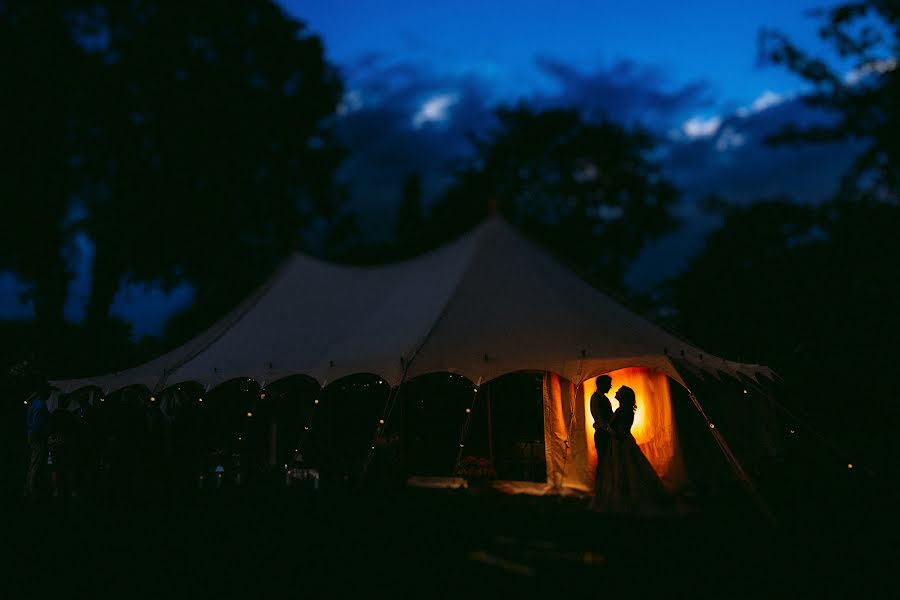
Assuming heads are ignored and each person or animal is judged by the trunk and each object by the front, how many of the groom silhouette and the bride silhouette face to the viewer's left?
1

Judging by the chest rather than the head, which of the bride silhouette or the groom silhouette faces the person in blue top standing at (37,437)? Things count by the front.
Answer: the bride silhouette

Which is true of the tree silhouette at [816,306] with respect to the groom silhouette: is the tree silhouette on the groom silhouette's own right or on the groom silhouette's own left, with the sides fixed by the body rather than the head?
on the groom silhouette's own left

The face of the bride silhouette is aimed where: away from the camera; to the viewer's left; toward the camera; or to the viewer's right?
to the viewer's left

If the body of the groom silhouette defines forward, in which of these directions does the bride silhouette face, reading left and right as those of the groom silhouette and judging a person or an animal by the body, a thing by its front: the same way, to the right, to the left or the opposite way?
the opposite way

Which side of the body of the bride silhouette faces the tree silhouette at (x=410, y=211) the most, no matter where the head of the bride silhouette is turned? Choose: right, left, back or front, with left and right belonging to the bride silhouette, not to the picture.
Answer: right

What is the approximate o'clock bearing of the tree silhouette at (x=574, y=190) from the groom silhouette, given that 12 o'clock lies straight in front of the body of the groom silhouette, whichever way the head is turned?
The tree silhouette is roughly at 9 o'clock from the groom silhouette.

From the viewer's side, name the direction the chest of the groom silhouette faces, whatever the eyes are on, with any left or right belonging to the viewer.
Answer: facing to the right of the viewer

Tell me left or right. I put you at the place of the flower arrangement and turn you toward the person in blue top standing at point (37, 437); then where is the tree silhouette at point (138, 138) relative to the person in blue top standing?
right

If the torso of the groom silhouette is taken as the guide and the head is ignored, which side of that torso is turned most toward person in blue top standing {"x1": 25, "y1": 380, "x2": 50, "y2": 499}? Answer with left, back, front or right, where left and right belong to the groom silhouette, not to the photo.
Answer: back

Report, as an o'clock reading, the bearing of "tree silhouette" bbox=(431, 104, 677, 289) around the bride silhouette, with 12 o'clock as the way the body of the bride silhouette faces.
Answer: The tree silhouette is roughly at 3 o'clock from the bride silhouette.

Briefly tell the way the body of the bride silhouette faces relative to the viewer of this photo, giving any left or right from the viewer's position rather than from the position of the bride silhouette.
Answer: facing to the left of the viewer
